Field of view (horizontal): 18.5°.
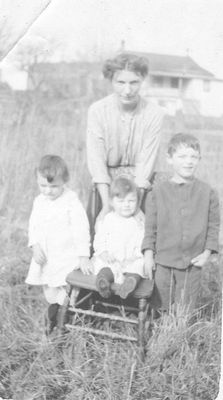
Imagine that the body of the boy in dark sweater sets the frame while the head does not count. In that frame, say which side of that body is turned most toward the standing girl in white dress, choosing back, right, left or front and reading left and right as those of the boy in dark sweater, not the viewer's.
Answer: right

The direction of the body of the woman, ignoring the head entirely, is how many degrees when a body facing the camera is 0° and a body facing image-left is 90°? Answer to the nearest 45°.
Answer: approximately 0°
